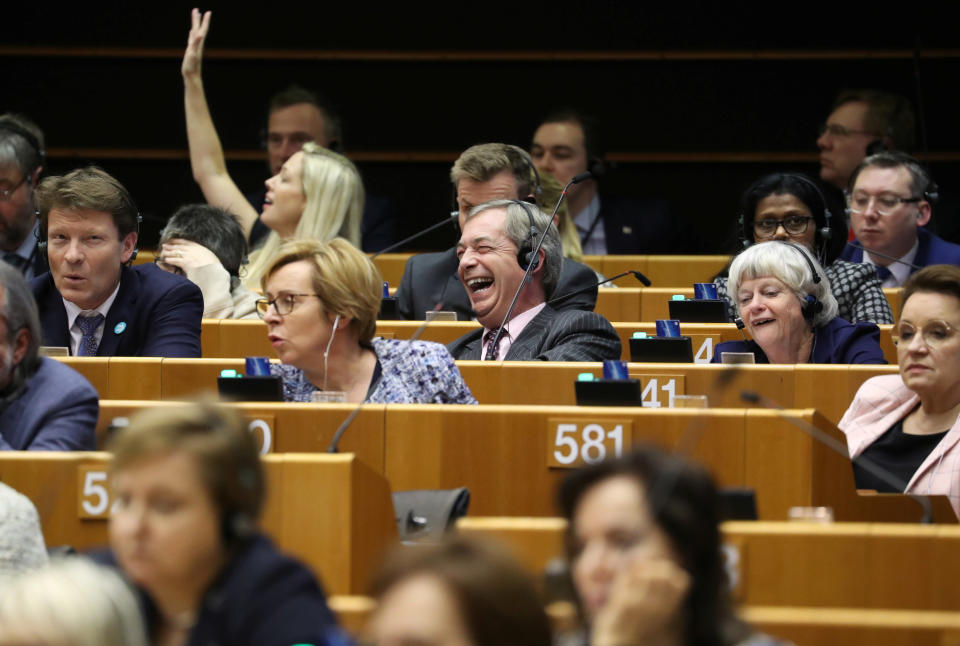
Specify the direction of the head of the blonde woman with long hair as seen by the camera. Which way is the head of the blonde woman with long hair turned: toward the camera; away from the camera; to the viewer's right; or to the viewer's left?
to the viewer's left

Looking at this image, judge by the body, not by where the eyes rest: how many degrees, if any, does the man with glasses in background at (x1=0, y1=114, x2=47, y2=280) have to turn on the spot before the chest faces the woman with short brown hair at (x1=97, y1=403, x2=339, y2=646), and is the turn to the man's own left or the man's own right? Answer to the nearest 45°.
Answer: approximately 45° to the man's own left

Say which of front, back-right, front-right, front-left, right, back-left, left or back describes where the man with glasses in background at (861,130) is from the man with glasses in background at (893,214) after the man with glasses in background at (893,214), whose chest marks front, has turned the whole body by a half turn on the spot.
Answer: front-left

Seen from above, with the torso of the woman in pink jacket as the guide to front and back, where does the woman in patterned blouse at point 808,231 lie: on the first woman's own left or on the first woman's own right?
on the first woman's own right

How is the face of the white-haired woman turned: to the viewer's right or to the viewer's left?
to the viewer's left

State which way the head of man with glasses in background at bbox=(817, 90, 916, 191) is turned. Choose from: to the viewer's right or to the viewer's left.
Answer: to the viewer's left
